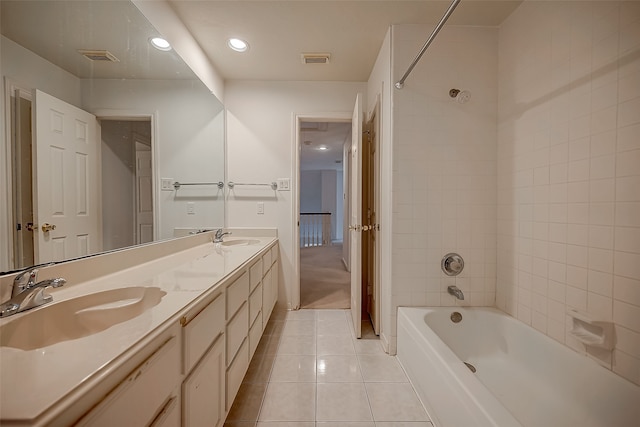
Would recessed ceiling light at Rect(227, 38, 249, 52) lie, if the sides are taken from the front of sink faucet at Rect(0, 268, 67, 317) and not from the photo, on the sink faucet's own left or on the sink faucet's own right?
on the sink faucet's own left

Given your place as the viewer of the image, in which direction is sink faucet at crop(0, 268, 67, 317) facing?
facing the viewer and to the right of the viewer

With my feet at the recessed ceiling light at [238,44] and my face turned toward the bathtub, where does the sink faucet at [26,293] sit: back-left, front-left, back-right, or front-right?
front-right
